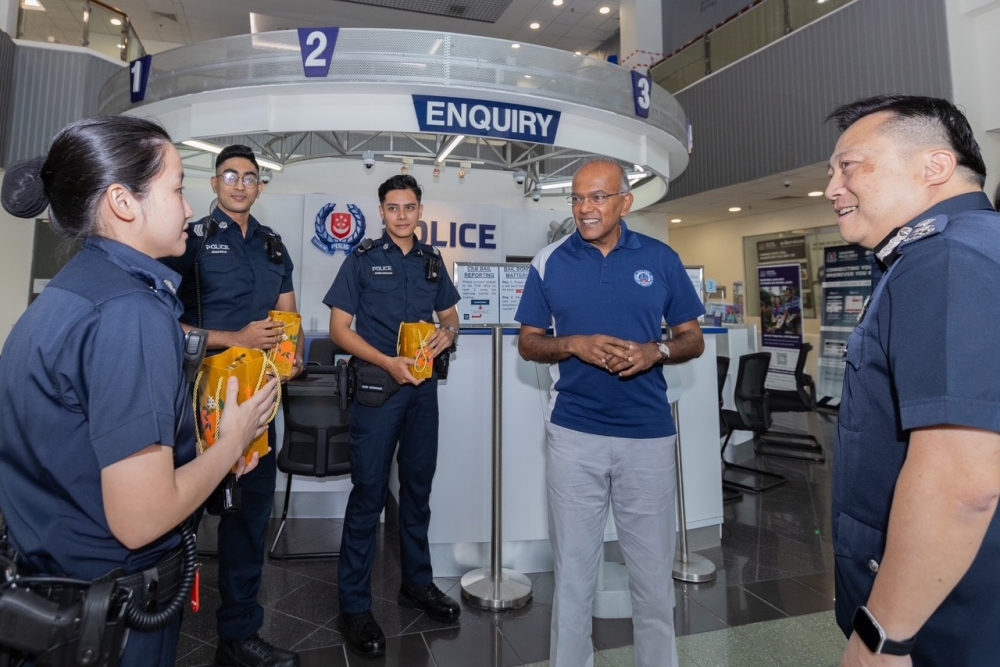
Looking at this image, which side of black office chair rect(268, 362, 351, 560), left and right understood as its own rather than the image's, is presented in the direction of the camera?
back

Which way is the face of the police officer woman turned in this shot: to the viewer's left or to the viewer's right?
to the viewer's right

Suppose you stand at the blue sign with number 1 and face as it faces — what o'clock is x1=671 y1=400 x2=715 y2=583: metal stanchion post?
The metal stanchion post is roughly at 9 o'clock from the blue sign with number 1.

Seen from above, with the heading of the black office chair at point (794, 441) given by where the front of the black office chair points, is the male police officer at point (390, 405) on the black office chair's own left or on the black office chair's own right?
on the black office chair's own left

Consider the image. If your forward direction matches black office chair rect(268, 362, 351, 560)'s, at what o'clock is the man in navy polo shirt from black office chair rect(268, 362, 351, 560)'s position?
The man in navy polo shirt is roughly at 5 o'clock from the black office chair.

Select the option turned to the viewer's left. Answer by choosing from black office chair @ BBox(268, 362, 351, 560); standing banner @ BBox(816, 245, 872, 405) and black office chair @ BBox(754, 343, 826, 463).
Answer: black office chair @ BBox(754, 343, 826, 463)

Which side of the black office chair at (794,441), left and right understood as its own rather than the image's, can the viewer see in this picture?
left

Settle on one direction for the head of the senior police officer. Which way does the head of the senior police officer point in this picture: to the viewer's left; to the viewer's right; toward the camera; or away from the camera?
to the viewer's left

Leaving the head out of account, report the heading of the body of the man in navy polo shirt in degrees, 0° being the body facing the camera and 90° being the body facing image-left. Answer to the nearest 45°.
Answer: approximately 0°

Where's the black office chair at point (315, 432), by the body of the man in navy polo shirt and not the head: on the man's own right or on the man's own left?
on the man's own right

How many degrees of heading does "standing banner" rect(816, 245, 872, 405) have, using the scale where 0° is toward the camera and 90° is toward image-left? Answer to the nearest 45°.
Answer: approximately 0°

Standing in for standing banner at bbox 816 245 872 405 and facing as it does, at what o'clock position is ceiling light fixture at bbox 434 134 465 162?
The ceiling light fixture is roughly at 1 o'clock from the standing banner.

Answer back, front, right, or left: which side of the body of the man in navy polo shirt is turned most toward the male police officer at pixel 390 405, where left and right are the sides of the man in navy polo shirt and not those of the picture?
right
